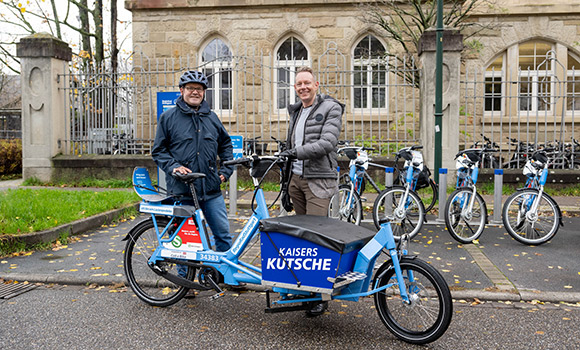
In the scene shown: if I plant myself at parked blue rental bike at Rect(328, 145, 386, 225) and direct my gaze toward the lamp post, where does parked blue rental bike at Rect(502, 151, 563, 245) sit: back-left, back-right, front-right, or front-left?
front-right

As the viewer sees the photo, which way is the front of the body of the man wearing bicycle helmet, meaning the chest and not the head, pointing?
toward the camera

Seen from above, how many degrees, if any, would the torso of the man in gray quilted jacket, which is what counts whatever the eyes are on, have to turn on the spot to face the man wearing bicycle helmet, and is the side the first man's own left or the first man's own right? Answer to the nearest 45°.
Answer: approximately 45° to the first man's own right

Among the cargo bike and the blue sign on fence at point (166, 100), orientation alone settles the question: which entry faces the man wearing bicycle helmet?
the blue sign on fence

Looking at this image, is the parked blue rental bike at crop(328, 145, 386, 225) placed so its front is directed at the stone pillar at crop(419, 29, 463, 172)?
no

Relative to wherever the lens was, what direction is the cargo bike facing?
facing the viewer and to the right of the viewer

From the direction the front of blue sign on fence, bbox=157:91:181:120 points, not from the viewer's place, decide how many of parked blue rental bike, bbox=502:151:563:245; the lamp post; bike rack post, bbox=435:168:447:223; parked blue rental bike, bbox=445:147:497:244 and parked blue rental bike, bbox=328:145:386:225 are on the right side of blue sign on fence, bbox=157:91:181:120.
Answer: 0

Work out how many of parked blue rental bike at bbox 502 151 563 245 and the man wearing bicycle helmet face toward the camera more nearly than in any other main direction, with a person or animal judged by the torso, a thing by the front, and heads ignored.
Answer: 2

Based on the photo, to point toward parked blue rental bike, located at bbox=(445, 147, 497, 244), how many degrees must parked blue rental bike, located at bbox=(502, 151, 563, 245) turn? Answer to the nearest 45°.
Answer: approximately 90° to its right

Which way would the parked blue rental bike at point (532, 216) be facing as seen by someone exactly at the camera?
facing the viewer

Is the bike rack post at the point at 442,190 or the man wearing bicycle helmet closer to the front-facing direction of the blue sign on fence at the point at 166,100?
the man wearing bicycle helmet

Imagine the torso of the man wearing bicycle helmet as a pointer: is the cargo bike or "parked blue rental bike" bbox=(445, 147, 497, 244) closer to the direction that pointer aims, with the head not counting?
the cargo bike

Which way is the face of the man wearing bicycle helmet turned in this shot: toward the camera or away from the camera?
toward the camera

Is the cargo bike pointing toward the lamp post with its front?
no

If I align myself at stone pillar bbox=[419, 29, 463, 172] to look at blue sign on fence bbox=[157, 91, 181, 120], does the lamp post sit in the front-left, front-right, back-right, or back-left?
front-left

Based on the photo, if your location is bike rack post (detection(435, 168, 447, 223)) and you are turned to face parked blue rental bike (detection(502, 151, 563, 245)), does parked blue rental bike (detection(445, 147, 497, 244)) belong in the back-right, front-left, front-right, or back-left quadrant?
front-right
